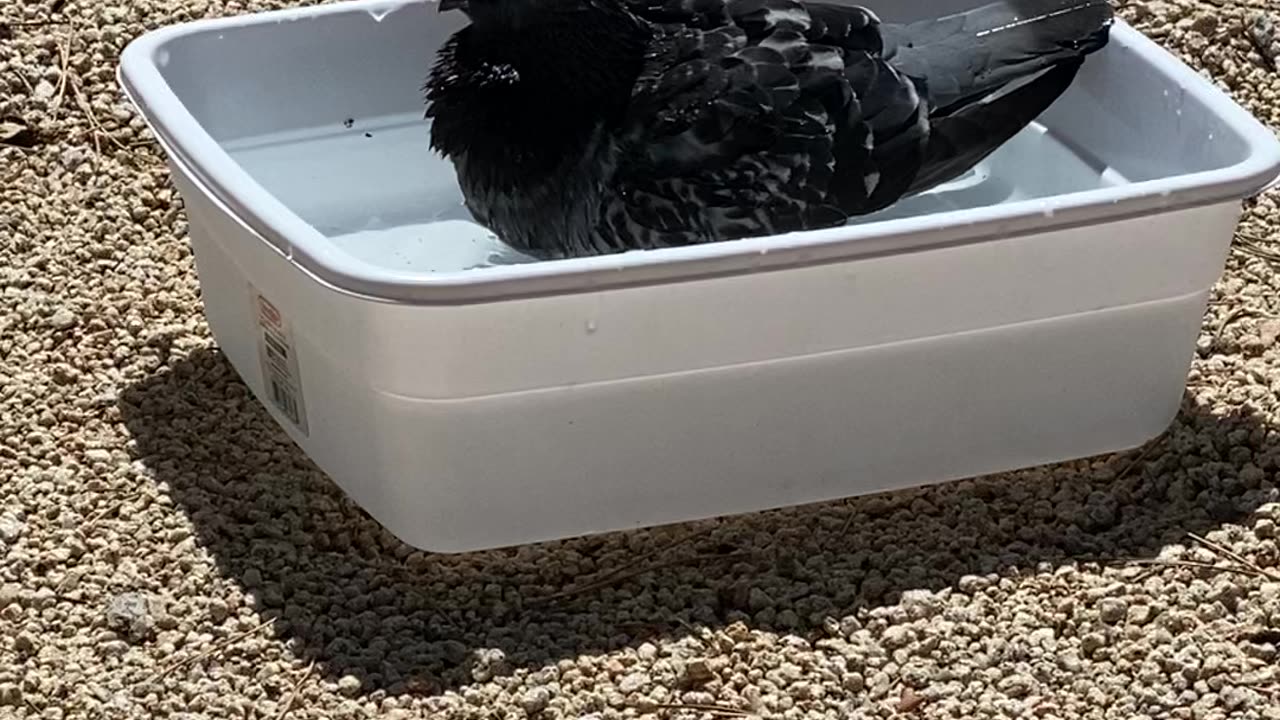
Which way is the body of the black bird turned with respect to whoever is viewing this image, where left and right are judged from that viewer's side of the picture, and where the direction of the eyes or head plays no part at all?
facing to the left of the viewer
